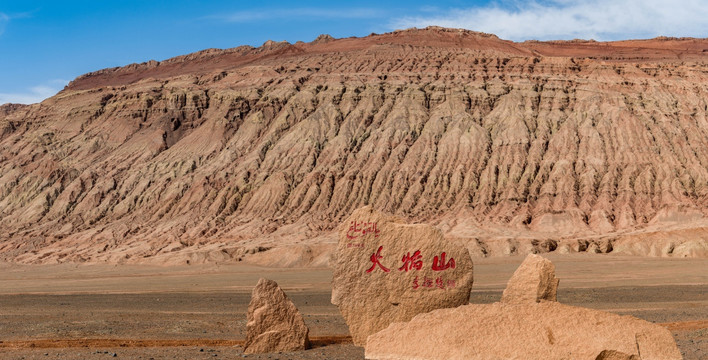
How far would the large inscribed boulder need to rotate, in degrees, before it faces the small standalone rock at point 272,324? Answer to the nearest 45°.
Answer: approximately 90° to its right

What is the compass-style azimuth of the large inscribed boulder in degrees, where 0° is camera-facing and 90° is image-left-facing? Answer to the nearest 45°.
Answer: approximately 0°

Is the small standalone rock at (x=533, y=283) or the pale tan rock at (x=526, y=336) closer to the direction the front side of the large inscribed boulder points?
the pale tan rock

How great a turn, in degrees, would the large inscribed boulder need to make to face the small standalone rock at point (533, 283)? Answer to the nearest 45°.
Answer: approximately 90° to its left

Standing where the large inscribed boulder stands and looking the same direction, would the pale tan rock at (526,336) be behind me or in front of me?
in front
